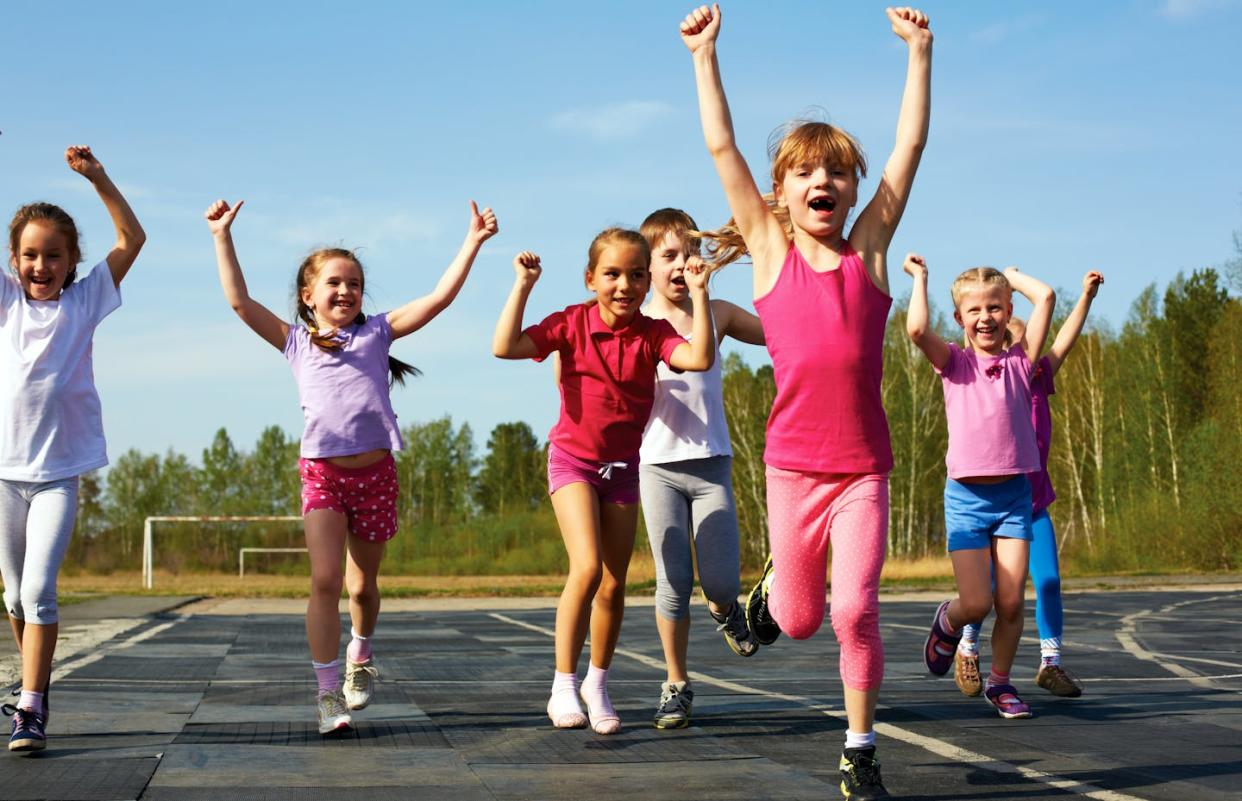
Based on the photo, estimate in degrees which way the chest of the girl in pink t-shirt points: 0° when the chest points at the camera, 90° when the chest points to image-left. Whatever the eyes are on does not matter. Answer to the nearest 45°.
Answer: approximately 0°

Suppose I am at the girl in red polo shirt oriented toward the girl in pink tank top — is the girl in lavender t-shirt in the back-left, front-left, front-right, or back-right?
back-right

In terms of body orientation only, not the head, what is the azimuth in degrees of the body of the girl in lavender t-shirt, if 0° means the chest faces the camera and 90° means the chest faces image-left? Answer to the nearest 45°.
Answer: approximately 0°

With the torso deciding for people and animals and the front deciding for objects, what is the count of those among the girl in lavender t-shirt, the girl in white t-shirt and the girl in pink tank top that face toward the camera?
3

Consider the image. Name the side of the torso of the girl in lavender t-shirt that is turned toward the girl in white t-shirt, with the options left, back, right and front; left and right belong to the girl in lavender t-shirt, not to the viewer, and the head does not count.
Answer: right

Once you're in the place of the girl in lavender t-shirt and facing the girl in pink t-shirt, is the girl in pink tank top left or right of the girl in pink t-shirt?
right

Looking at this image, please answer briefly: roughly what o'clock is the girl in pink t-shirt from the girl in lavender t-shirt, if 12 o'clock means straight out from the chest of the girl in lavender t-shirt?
The girl in pink t-shirt is roughly at 9 o'clock from the girl in lavender t-shirt.

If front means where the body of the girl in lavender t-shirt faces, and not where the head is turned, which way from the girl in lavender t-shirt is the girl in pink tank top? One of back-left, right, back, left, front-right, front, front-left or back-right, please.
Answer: front-left
